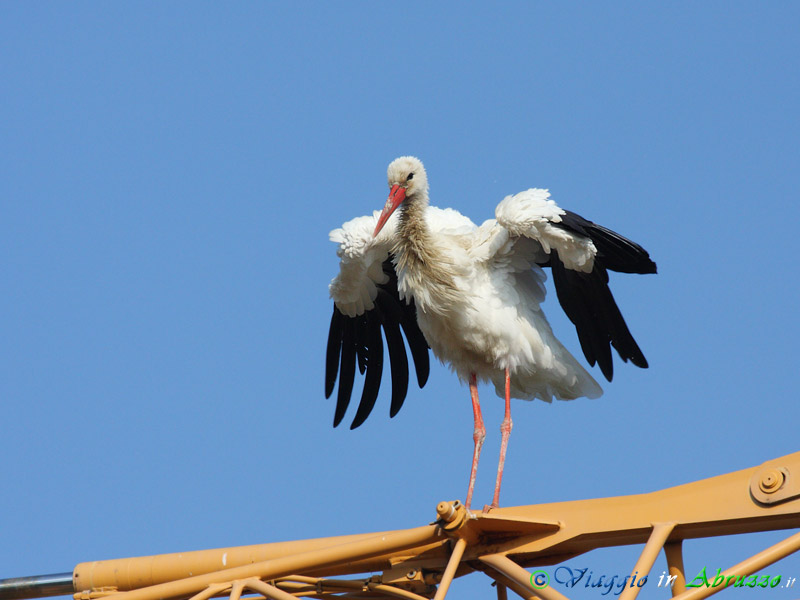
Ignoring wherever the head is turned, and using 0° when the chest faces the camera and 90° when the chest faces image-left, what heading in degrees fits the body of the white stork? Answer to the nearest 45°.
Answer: approximately 45°
